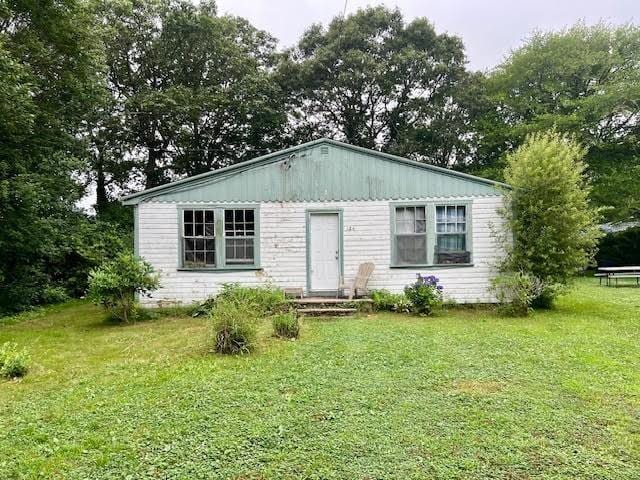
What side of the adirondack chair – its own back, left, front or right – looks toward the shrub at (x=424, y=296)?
back

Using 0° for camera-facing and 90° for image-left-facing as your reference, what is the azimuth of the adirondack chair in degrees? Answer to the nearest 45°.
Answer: approximately 45°

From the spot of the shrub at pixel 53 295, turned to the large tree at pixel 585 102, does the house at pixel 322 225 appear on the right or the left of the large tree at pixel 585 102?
right

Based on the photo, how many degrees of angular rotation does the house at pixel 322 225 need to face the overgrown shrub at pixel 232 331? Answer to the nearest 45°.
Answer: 0° — it already faces it

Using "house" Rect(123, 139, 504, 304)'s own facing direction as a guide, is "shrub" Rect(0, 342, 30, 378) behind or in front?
in front

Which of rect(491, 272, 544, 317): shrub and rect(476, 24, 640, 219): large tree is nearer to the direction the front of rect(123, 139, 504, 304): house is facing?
the shrub

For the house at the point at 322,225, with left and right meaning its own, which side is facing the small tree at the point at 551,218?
left

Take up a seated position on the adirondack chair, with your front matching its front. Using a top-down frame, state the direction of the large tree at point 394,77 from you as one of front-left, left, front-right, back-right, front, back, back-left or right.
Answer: back-right

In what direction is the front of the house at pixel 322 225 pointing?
toward the camera

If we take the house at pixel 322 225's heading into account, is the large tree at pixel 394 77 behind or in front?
behind

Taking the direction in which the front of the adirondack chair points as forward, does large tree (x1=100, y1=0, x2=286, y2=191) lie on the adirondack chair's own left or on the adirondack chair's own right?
on the adirondack chair's own right

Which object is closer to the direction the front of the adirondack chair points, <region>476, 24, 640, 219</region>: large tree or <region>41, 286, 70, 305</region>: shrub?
the shrub

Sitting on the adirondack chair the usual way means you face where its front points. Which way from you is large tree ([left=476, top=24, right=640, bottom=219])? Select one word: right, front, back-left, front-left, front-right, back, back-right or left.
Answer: back
